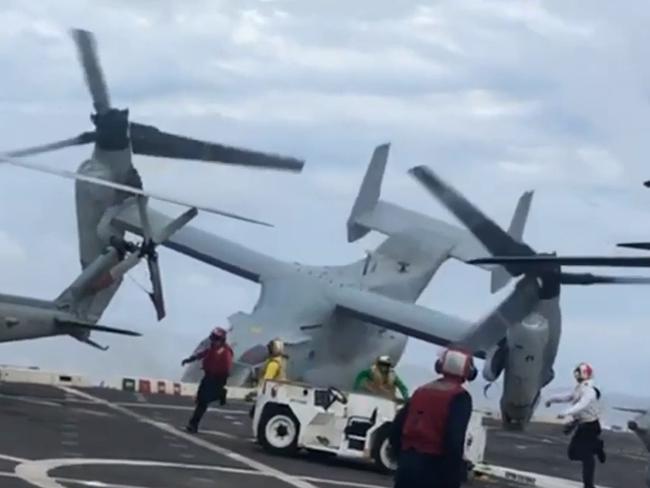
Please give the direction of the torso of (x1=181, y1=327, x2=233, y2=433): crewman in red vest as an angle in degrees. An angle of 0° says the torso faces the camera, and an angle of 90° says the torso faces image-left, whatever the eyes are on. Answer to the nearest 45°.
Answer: approximately 45°

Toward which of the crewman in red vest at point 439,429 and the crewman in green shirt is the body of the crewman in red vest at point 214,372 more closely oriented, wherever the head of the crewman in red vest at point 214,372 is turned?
the crewman in red vest

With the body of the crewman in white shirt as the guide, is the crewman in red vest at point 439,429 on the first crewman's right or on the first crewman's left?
on the first crewman's left

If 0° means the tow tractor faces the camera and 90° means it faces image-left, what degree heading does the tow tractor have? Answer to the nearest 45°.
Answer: approximately 90°
